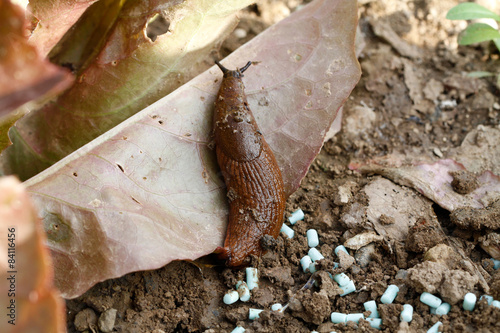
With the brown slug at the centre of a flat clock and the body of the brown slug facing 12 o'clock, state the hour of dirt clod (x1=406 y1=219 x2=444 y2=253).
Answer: The dirt clod is roughly at 4 o'clock from the brown slug.

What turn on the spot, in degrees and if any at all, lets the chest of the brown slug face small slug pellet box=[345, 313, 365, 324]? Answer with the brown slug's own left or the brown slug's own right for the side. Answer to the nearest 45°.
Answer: approximately 180°

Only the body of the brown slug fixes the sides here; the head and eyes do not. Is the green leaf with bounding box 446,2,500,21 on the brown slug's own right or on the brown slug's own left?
on the brown slug's own right

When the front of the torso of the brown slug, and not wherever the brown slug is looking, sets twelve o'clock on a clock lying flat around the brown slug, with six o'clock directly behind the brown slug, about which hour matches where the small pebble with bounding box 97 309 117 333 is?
The small pebble is roughly at 8 o'clock from the brown slug.

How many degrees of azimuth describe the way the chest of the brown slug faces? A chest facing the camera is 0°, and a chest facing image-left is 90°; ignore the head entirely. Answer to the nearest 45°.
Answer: approximately 180°

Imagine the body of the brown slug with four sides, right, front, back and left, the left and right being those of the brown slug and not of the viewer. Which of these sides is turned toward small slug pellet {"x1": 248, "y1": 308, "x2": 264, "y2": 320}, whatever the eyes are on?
back

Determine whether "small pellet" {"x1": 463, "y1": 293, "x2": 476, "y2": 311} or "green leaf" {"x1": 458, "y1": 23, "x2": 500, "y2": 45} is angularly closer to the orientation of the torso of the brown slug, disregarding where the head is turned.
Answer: the green leaf

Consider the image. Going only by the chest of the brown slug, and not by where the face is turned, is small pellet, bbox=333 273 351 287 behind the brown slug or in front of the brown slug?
behind

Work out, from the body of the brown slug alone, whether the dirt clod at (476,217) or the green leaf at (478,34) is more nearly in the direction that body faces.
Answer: the green leaf

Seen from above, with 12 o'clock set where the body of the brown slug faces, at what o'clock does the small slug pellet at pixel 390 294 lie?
The small slug pellet is roughly at 5 o'clock from the brown slug.
